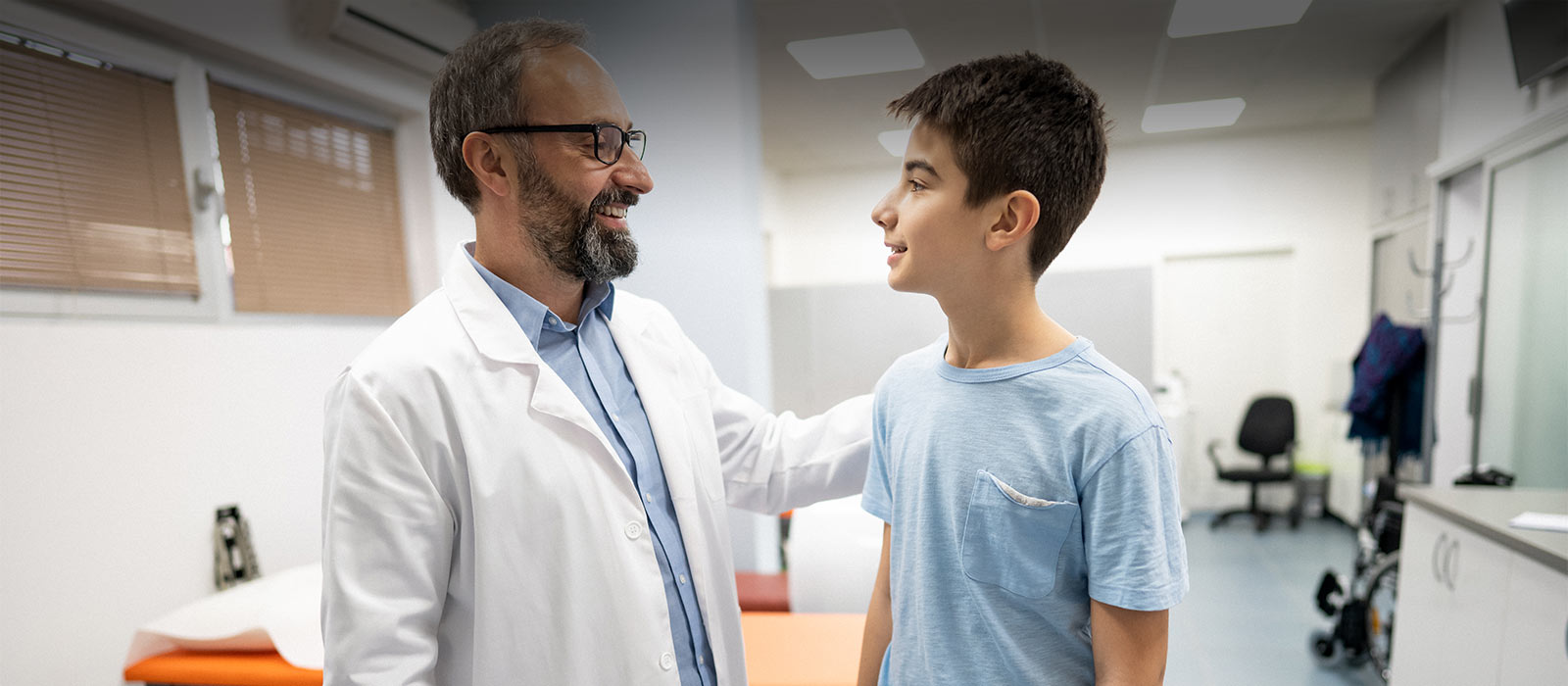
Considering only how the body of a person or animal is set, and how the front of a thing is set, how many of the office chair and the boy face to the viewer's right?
0

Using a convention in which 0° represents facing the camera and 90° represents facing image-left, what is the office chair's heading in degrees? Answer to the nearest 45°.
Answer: approximately 45°

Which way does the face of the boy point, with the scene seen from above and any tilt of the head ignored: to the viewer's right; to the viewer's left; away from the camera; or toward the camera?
to the viewer's left

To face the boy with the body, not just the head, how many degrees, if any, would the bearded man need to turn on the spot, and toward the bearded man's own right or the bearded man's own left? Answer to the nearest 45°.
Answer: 0° — they already face them

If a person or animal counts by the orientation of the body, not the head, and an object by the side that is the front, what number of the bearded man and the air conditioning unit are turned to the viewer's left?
0

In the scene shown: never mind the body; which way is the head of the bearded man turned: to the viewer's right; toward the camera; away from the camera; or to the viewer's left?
to the viewer's right

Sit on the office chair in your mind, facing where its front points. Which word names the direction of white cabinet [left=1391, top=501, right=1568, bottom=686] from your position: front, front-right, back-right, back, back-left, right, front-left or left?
front-left

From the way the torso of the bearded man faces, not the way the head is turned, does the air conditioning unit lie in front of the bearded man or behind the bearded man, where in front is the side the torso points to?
behind

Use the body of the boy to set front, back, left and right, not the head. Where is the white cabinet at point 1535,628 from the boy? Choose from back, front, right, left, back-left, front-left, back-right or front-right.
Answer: back

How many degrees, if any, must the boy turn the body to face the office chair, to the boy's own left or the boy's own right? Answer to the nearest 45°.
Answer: approximately 135° to the boy's own right

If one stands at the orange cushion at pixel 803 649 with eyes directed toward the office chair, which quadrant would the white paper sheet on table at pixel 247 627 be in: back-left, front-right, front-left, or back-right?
back-left

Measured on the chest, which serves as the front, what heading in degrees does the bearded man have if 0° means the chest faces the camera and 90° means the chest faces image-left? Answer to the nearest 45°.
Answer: approximately 315°

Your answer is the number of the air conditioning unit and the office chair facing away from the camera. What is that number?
0
